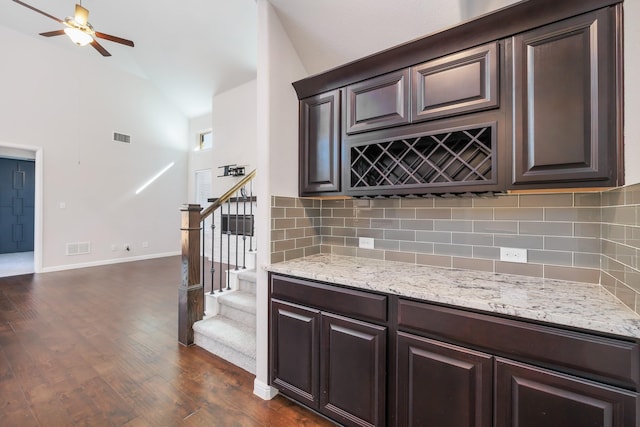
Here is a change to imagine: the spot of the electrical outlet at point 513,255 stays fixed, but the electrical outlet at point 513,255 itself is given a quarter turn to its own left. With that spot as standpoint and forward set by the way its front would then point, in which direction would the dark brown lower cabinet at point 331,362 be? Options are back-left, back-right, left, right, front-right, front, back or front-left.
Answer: back-right

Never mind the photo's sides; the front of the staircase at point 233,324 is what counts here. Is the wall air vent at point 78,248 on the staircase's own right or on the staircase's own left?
on the staircase's own right

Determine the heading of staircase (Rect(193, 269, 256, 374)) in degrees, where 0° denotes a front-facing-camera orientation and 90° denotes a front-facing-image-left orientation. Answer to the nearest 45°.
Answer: approximately 45°

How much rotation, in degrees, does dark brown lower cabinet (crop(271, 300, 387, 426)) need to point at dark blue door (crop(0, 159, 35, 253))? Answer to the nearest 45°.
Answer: approximately 90° to its right

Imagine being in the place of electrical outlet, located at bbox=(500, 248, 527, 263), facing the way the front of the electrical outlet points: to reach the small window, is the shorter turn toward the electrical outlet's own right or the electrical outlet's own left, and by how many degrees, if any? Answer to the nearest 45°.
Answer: approximately 90° to the electrical outlet's own right

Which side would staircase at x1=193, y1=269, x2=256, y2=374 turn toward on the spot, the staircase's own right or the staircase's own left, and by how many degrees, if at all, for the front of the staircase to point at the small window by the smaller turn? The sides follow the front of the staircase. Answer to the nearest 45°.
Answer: approximately 135° to the staircase's own right

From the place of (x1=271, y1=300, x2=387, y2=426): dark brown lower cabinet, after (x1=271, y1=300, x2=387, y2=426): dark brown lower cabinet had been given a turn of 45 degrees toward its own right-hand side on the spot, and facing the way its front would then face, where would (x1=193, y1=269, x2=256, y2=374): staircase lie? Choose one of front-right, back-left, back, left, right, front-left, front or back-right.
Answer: front-right

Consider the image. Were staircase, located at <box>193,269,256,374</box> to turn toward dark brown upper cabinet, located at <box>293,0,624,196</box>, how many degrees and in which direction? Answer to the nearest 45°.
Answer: approximately 90° to its left

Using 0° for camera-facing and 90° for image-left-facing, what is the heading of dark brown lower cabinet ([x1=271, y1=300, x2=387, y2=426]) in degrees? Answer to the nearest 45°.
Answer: approximately 45°

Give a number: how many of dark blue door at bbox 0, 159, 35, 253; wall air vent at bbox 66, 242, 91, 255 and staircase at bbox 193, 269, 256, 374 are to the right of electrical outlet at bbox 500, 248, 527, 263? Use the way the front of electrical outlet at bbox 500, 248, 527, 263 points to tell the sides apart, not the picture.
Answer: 3
